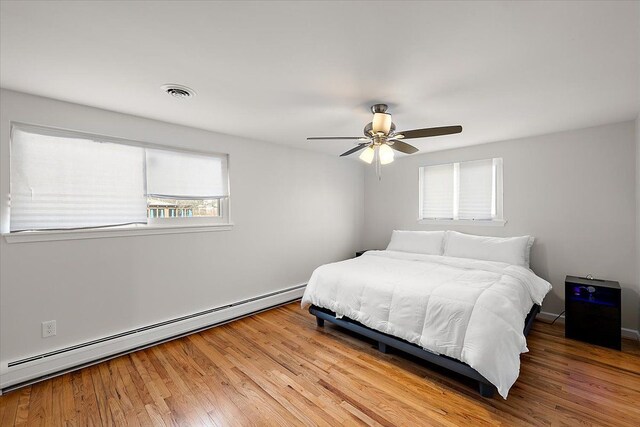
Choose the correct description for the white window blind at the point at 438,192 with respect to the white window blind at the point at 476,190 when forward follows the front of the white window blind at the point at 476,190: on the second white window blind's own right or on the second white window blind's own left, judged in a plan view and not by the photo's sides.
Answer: on the second white window blind's own right

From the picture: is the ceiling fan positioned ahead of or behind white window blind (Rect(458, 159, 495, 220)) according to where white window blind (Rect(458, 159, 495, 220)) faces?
ahead

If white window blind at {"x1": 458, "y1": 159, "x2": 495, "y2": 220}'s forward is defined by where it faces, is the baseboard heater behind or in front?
in front

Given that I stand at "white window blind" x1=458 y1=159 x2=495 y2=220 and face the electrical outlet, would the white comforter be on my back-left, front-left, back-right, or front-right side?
front-left

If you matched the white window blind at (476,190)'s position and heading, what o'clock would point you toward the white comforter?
The white comforter is roughly at 12 o'clock from the white window blind.

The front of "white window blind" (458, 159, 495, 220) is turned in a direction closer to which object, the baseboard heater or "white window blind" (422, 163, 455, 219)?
the baseboard heater

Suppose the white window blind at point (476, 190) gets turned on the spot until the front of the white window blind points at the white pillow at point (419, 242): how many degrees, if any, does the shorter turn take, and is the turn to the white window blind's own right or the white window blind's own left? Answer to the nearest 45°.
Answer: approximately 45° to the white window blind's own right

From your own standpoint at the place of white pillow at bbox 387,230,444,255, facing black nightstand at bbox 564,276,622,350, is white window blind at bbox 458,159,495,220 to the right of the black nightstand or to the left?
left

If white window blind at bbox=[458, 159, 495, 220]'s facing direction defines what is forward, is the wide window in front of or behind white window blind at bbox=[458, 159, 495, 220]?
in front

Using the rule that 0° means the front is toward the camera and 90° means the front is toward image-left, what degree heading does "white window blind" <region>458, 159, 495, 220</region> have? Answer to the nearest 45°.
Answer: approximately 0°

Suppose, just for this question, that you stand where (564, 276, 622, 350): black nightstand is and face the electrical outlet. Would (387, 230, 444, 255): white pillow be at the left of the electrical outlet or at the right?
right

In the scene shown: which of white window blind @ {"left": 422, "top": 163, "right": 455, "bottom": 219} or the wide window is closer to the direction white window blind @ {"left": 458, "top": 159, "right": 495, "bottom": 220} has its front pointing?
the wide window

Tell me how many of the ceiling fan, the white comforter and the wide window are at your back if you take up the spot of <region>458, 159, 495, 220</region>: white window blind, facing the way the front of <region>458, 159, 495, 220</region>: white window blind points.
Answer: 0
